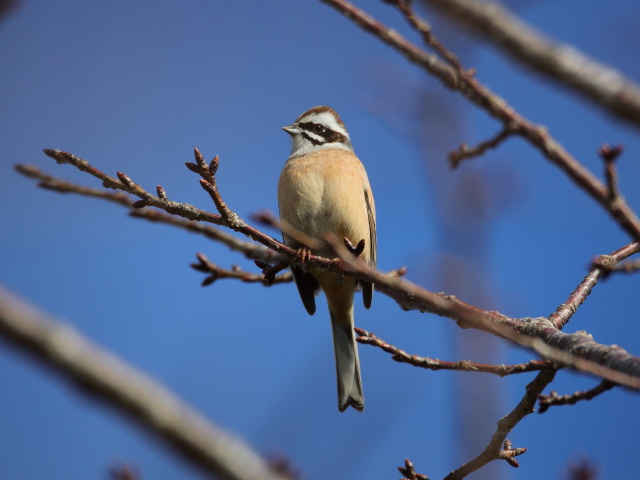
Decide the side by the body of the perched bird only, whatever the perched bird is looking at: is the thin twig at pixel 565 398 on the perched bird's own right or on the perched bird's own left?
on the perched bird's own left

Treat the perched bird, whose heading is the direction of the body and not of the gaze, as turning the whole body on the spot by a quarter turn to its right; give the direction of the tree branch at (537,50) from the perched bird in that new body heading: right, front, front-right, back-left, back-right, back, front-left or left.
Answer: back-left

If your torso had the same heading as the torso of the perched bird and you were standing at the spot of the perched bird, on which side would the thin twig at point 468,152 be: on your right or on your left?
on your left

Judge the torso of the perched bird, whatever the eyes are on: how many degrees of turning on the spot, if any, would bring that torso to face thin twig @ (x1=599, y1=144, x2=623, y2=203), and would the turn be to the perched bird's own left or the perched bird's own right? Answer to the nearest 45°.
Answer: approximately 45° to the perched bird's own left

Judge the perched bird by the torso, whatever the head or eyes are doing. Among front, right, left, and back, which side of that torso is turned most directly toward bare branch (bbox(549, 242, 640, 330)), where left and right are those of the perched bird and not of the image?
left

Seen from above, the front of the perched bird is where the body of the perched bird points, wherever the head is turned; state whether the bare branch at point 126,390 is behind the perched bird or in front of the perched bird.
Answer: in front
